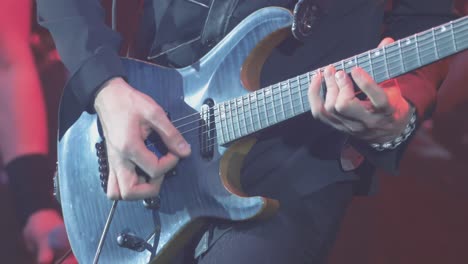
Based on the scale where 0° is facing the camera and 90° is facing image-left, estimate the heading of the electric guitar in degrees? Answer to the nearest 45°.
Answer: approximately 45°
